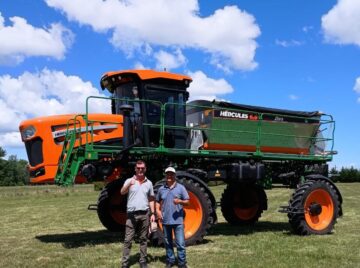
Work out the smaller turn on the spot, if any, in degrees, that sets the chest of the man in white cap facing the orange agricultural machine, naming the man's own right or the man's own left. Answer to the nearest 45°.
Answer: approximately 180°

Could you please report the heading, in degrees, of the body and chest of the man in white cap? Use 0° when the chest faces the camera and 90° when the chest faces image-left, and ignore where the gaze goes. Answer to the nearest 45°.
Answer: approximately 0°

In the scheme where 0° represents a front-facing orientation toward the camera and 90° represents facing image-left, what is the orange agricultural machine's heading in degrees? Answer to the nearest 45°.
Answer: approximately 45°
